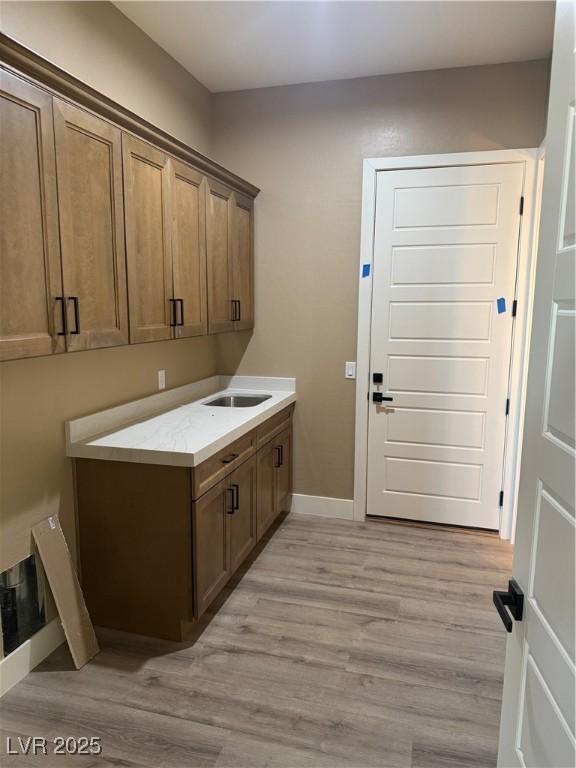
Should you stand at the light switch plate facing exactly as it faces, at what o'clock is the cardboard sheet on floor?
The cardboard sheet on floor is roughly at 1 o'clock from the light switch plate.

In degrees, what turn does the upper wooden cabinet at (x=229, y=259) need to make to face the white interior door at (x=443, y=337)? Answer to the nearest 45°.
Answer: approximately 45° to its left

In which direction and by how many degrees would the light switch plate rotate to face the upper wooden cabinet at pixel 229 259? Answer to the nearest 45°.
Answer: approximately 90° to its right

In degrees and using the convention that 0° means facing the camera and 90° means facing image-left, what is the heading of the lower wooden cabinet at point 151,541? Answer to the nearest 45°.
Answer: approximately 315°

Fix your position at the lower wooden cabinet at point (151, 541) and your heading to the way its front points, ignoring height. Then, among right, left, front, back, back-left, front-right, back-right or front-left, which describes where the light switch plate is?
left

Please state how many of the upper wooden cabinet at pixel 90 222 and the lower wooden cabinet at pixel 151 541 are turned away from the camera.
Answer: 0

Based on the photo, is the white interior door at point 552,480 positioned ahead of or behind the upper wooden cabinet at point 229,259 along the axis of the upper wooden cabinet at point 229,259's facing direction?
ahead

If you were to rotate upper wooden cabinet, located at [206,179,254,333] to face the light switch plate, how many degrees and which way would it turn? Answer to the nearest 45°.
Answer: approximately 45° to its left

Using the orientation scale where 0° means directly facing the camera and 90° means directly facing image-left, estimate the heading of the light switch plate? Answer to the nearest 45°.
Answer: approximately 0°

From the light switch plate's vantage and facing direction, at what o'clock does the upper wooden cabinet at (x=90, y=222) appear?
The upper wooden cabinet is roughly at 1 o'clock from the light switch plate.
